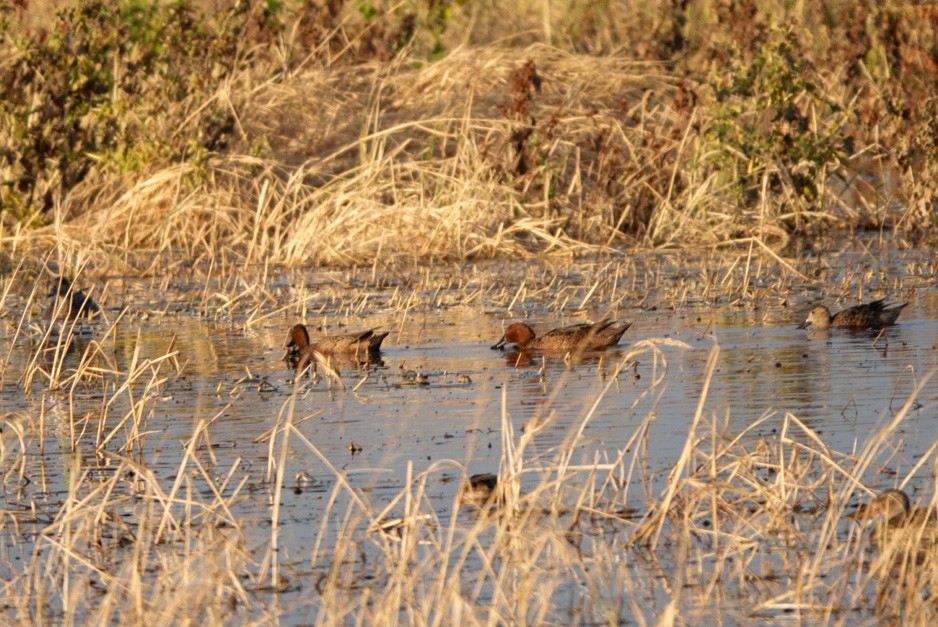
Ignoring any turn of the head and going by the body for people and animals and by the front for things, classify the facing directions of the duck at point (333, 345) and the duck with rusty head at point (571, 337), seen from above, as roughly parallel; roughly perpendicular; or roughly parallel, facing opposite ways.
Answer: roughly parallel

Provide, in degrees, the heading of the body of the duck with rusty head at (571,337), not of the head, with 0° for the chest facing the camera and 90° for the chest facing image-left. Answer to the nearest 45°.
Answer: approximately 90°

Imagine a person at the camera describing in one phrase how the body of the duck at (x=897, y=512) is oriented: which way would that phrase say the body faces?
to the viewer's left

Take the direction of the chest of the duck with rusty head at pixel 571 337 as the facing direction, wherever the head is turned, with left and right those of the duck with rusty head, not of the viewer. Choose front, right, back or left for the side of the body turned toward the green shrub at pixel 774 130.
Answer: right

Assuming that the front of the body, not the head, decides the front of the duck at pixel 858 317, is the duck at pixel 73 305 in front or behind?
in front

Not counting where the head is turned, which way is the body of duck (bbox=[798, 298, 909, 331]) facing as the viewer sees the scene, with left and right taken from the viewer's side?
facing to the left of the viewer

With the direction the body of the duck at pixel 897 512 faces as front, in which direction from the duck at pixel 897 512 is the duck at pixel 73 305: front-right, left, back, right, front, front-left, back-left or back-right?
front-right

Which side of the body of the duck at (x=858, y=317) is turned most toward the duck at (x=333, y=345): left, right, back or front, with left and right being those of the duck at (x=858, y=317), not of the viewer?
front

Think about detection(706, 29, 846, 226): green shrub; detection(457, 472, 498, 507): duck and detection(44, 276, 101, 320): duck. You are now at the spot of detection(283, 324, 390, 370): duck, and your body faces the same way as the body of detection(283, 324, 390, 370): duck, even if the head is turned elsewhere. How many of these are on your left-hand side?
1

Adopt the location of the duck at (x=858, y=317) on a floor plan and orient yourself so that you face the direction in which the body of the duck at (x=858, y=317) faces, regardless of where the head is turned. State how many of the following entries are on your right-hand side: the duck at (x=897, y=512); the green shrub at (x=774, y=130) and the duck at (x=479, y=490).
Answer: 1

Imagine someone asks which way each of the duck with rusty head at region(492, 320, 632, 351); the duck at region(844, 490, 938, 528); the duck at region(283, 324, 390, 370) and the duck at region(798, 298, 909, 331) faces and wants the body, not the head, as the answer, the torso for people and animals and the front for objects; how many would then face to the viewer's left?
4

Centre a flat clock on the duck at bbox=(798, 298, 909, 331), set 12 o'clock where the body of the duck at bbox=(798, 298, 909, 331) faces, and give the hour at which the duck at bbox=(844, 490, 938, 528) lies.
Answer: the duck at bbox=(844, 490, 938, 528) is roughly at 9 o'clock from the duck at bbox=(798, 298, 909, 331).

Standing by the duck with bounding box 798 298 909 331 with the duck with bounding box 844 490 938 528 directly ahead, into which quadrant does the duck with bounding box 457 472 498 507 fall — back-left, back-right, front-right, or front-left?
front-right

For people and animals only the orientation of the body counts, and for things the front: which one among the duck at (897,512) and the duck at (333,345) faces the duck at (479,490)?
the duck at (897,512)

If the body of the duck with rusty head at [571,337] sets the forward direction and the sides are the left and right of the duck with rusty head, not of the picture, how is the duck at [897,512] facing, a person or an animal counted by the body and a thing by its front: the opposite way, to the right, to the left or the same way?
the same way

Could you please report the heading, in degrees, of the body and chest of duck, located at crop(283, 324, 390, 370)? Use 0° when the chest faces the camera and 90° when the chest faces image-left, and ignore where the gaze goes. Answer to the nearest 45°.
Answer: approximately 90°
